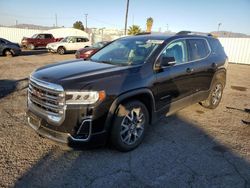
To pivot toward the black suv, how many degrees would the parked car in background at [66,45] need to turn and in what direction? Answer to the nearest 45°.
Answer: approximately 45° to its left

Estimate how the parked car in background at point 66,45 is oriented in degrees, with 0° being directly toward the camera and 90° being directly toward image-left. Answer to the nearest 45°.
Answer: approximately 45°

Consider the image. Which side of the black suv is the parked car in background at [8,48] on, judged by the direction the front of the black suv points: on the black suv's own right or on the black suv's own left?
on the black suv's own right

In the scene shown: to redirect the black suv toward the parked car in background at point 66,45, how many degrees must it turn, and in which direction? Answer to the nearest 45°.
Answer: approximately 135° to its right

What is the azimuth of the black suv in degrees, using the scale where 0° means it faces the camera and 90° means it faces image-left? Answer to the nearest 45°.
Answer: approximately 45°

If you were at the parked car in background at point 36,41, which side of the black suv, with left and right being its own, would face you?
right
